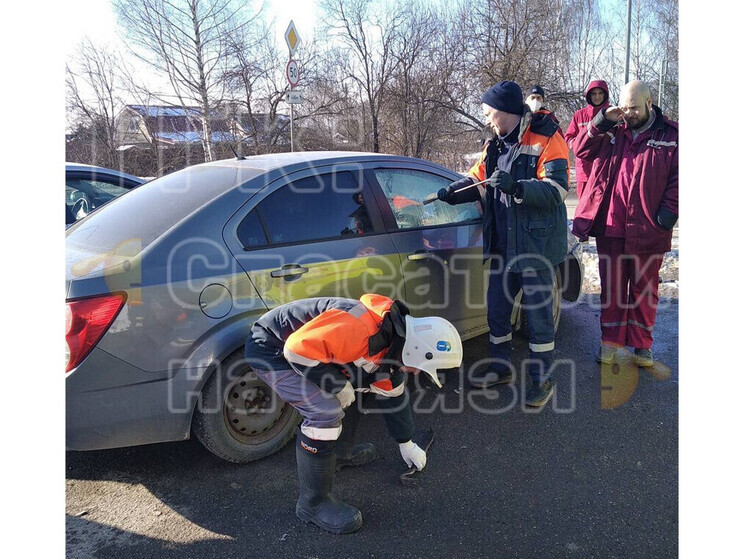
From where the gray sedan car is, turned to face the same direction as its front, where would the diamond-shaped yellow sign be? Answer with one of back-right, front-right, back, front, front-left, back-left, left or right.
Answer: front-left

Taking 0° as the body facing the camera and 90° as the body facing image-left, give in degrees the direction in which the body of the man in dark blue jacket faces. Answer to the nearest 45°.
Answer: approximately 45°

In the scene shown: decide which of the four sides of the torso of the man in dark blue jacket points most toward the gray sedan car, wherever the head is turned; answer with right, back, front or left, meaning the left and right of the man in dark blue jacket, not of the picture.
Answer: front

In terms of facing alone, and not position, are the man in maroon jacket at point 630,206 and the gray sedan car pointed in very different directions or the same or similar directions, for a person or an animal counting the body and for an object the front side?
very different directions

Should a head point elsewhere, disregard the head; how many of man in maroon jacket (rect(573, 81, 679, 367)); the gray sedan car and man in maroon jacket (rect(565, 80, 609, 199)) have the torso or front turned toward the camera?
2

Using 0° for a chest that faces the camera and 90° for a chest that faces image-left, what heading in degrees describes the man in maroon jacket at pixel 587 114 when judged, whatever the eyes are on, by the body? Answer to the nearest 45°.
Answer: approximately 0°

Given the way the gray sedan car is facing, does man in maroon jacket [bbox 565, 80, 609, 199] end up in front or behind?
in front

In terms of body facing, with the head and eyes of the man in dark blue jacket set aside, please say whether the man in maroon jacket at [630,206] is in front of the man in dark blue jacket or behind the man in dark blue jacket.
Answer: behind

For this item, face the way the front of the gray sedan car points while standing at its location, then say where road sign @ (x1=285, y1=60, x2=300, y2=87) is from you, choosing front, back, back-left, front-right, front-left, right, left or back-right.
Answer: front-left

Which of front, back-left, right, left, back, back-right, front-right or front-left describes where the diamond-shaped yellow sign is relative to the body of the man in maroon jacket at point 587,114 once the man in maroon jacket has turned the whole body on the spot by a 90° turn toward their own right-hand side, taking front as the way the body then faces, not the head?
front-right

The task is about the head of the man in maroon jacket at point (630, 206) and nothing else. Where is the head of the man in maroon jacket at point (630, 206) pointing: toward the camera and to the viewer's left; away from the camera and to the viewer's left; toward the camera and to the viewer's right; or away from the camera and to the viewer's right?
toward the camera and to the viewer's left

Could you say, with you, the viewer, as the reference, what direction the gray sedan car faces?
facing away from the viewer and to the right of the viewer

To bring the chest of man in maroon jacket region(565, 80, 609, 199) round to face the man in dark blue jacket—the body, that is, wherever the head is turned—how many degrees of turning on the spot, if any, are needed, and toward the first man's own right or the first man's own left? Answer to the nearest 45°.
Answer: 0° — they already face them
